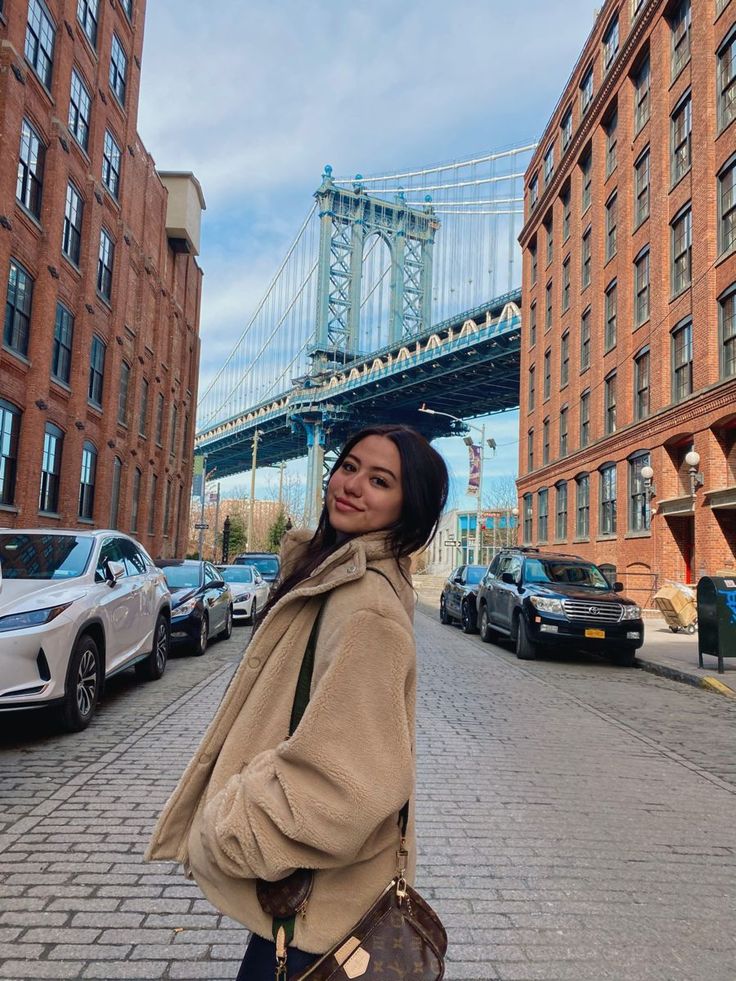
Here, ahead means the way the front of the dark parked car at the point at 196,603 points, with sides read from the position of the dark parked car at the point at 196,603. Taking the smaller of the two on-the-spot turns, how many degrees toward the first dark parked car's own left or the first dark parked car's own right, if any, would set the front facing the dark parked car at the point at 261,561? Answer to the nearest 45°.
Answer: approximately 135° to the first dark parked car's own right

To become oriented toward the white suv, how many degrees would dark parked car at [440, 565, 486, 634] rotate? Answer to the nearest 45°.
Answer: approximately 45° to its right

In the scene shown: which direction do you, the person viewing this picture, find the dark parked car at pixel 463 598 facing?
facing the viewer and to the right of the viewer

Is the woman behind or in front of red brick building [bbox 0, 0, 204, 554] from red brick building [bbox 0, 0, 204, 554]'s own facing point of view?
in front

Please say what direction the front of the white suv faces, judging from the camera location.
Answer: facing the viewer and to the left of the viewer

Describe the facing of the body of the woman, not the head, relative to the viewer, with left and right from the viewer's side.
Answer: facing to the left of the viewer

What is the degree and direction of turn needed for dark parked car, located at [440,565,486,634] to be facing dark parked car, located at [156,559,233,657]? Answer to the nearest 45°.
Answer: approximately 90° to its right

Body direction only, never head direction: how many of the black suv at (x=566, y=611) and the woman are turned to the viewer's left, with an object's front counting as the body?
1

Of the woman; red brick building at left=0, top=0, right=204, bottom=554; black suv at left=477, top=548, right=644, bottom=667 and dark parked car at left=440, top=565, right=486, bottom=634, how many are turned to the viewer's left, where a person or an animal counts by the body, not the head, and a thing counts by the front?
1

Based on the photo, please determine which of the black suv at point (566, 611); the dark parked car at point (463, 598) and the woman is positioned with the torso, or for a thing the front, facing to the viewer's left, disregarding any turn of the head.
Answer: the woman

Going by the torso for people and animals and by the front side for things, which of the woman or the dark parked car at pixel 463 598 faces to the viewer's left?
the woman

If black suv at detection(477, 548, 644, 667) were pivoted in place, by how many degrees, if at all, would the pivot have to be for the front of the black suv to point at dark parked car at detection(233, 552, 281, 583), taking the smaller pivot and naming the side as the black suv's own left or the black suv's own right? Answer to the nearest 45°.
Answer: approximately 180°
